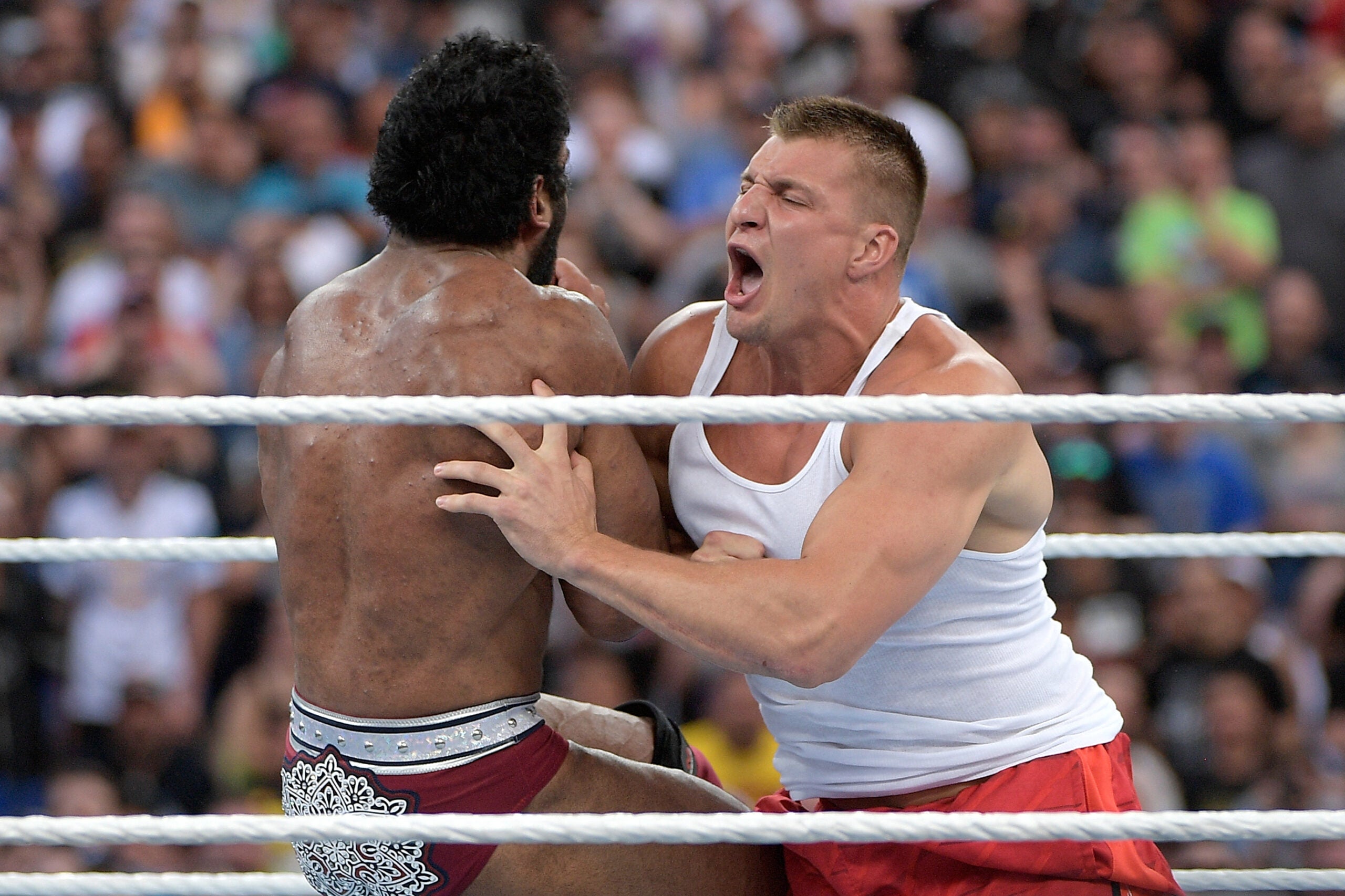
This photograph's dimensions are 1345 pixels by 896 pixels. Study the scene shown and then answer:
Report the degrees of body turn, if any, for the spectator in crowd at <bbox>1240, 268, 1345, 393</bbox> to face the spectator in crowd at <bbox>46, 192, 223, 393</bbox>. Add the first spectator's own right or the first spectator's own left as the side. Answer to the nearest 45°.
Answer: approximately 90° to the first spectator's own right

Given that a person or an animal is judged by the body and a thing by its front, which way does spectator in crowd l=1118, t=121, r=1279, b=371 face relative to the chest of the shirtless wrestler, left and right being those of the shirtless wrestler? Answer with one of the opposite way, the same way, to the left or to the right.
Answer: the opposite way

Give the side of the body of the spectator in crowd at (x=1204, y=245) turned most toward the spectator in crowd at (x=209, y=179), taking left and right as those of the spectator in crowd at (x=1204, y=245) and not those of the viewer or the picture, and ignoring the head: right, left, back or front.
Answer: right

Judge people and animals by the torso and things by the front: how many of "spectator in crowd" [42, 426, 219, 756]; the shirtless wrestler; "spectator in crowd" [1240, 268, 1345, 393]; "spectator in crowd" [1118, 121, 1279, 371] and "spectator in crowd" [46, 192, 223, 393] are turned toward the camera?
4

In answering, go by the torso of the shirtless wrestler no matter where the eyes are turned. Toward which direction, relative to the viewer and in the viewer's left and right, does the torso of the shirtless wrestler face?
facing away from the viewer and to the right of the viewer

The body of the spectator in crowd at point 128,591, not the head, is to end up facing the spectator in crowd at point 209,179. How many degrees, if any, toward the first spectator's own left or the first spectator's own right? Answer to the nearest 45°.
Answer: approximately 180°

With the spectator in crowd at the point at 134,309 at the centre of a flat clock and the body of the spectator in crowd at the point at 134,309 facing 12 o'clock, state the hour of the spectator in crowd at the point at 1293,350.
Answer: the spectator in crowd at the point at 1293,350 is roughly at 10 o'clock from the spectator in crowd at the point at 134,309.
